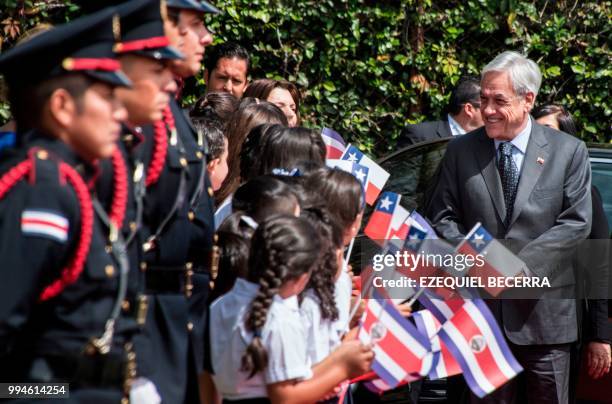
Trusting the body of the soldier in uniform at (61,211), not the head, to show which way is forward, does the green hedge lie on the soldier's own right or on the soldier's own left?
on the soldier's own left

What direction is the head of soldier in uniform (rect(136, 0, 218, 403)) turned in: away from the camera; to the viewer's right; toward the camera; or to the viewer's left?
to the viewer's right

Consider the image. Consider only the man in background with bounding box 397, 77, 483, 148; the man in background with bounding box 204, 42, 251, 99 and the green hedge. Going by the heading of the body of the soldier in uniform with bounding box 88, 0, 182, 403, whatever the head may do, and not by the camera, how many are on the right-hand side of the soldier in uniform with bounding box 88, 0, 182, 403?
0

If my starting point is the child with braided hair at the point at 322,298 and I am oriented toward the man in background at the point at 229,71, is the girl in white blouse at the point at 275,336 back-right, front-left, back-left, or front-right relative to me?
back-left

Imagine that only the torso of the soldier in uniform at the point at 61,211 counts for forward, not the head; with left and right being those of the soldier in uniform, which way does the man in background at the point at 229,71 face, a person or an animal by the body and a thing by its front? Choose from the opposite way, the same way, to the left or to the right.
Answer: to the right

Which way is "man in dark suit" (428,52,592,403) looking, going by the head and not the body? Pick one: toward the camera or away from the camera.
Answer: toward the camera

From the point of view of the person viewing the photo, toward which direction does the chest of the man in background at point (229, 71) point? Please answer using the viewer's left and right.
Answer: facing the viewer

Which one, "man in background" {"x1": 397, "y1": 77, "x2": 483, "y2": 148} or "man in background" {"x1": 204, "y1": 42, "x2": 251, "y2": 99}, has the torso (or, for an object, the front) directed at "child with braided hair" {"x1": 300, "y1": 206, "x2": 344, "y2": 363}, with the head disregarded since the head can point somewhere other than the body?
"man in background" {"x1": 204, "y1": 42, "x2": 251, "y2": 99}

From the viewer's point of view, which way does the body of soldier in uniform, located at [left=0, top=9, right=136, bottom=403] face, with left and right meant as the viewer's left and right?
facing to the right of the viewer

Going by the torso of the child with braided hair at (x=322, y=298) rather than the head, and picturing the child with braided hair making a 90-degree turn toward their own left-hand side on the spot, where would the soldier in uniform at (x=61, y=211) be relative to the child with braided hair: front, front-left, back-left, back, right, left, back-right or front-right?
left

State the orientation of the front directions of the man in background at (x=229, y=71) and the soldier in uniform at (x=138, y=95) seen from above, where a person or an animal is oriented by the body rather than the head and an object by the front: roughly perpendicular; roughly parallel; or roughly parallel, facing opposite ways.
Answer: roughly perpendicular

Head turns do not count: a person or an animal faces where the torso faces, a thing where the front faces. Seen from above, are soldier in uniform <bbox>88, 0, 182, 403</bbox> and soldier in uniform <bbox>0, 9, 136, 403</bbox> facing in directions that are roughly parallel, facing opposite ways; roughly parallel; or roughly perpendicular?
roughly parallel

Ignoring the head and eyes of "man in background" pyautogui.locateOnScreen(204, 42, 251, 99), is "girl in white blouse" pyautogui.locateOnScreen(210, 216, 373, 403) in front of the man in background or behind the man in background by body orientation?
in front

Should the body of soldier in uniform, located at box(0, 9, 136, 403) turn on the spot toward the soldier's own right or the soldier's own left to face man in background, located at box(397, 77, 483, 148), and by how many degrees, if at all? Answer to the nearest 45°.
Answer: approximately 45° to the soldier's own left

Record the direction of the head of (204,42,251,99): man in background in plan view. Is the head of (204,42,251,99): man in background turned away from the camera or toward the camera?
toward the camera

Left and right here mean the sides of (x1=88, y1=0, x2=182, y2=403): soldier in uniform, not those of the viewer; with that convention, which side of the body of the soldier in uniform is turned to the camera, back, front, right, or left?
right

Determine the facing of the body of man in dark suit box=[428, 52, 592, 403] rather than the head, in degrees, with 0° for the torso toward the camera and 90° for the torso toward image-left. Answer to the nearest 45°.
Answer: approximately 45°
